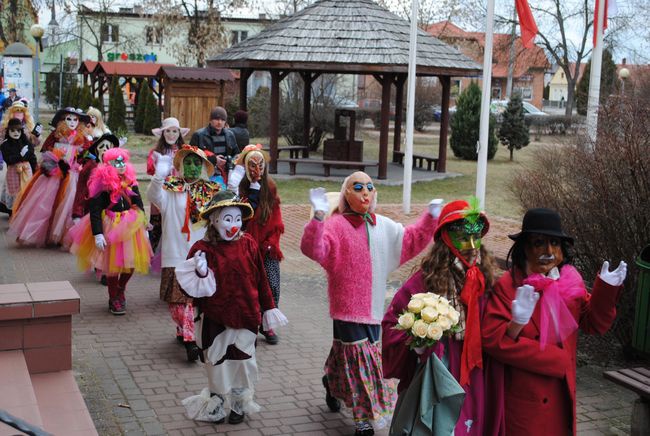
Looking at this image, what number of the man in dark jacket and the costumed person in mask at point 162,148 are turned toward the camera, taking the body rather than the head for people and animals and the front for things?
2

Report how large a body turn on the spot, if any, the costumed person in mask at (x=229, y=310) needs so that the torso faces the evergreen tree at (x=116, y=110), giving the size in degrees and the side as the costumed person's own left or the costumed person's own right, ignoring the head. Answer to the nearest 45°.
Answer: approximately 180°

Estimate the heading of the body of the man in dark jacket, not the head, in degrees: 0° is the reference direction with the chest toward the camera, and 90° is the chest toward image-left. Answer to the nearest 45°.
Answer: approximately 0°

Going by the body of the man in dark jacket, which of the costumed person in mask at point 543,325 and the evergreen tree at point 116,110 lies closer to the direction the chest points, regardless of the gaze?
the costumed person in mask

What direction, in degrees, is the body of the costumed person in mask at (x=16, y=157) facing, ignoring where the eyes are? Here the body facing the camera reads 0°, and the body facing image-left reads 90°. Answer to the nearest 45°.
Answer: approximately 0°

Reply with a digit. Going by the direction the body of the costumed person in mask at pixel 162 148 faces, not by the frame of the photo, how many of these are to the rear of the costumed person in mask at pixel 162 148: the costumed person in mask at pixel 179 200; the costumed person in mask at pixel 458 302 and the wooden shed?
1

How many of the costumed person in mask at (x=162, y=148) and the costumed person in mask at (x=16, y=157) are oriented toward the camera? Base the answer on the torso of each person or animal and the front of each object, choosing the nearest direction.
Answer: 2
